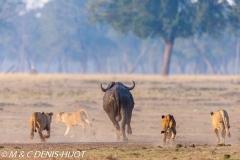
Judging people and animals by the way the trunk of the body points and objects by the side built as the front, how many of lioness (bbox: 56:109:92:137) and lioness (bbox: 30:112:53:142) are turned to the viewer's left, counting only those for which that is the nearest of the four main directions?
1

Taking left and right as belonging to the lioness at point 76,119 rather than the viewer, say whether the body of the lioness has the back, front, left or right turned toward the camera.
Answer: left

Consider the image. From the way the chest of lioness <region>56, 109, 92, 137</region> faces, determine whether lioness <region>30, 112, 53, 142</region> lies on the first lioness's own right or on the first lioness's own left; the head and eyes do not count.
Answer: on the first lioness's own left

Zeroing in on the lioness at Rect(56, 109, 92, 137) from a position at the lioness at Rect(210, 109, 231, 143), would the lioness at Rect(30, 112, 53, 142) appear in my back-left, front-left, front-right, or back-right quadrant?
front-left

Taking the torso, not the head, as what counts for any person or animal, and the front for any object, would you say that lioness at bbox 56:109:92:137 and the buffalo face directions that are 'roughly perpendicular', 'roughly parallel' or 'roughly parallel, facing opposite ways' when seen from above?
roughly perpendicular
